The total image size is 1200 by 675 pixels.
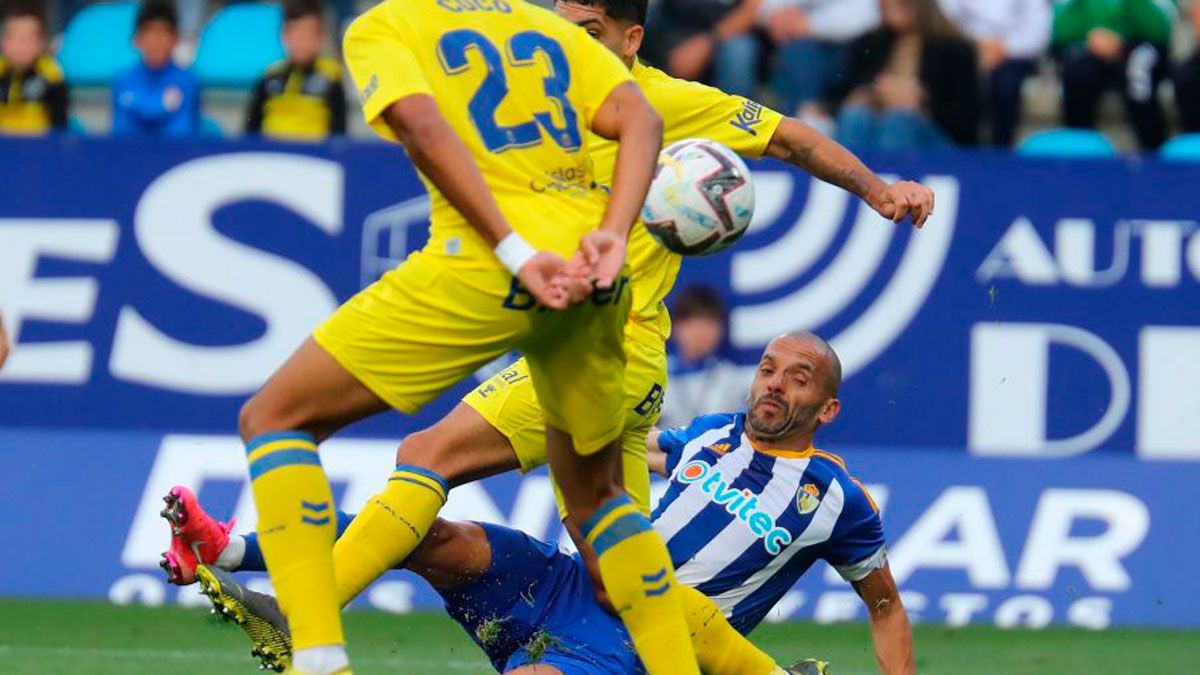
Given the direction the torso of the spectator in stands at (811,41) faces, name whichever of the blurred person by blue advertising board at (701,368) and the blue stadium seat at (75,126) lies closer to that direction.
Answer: the blurred person by blue advertising board

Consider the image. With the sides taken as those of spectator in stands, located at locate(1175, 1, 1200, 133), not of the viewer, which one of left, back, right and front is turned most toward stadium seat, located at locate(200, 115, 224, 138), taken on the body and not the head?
right

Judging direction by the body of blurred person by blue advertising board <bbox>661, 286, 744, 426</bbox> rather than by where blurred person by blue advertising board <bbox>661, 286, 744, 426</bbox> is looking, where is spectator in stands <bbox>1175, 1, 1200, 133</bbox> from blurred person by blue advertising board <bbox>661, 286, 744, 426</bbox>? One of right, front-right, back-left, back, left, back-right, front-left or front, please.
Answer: back-left

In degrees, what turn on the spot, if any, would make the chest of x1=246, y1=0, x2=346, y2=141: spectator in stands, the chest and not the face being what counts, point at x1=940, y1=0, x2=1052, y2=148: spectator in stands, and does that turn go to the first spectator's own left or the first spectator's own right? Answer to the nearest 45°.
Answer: approximately 90° to the first spectator's own left

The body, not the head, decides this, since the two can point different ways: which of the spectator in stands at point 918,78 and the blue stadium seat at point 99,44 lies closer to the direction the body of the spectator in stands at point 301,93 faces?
the spectator in stands

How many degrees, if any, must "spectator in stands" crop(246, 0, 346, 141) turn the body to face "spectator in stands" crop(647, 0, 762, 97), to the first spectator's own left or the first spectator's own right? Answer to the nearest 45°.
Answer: approximately 90° to the first spectator's own left

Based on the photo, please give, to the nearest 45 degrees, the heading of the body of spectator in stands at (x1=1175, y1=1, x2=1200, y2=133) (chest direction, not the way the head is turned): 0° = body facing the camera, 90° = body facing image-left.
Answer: approximately 0°

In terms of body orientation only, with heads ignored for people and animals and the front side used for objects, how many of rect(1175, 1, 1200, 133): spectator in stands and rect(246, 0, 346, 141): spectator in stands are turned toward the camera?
2

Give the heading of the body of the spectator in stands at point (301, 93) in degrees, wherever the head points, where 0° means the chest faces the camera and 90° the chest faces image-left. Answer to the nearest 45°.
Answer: approximately 0°
